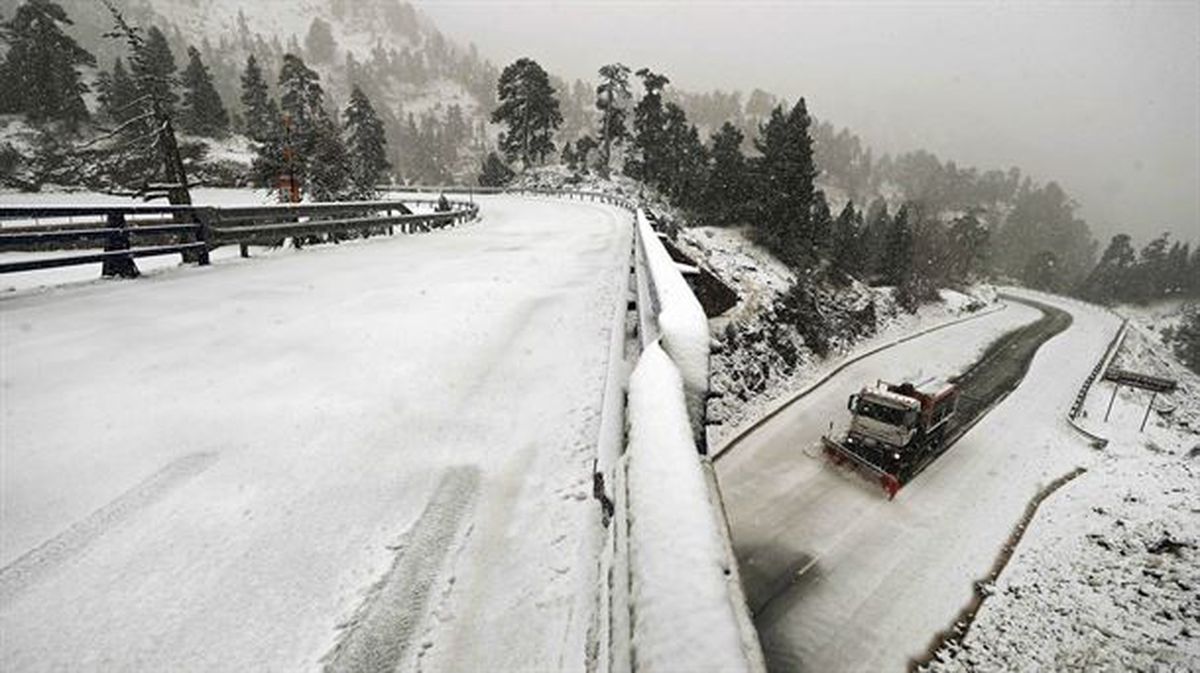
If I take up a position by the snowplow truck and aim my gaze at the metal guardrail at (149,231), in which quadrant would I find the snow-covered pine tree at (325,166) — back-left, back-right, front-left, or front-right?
front-right

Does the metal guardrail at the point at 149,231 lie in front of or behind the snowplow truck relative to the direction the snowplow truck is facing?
in front

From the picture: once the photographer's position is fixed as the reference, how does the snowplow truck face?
facing the viewer and to the left of the viewer

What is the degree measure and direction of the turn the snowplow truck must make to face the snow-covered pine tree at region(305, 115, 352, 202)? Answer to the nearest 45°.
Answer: approximately 45° to its right

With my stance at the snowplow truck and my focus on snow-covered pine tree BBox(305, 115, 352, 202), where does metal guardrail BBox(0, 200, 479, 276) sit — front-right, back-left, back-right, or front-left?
front-left

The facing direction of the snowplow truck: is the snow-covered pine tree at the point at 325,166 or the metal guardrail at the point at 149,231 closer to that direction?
the metal guardrail
